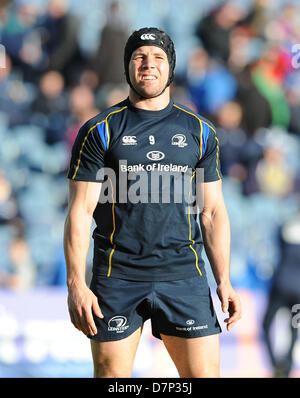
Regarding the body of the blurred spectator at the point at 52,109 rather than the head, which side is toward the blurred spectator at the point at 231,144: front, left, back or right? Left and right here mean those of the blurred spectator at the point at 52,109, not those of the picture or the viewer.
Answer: left

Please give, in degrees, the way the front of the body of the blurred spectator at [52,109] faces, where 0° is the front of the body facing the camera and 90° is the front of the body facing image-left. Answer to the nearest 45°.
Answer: approximately 0°

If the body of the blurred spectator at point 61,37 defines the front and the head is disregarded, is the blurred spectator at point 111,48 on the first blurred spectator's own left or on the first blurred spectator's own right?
on the first blurred spectator's own left

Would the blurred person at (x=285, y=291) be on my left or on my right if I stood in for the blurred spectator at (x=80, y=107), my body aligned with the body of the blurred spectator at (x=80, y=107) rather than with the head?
on my left

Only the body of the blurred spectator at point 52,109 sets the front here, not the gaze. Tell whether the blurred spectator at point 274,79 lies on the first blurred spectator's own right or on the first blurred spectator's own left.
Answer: on the first blurred spectator's own left

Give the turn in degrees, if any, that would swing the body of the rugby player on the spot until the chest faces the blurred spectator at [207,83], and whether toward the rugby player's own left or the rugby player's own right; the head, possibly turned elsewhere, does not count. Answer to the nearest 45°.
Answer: approximately 180°

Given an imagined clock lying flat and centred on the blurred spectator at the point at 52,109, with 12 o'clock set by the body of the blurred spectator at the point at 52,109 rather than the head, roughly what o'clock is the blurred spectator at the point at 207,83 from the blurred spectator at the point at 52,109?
the blurred spectator at the point at 207,83 is roughly at 9 o'clock from the blurred spectator at the point at 52,109.

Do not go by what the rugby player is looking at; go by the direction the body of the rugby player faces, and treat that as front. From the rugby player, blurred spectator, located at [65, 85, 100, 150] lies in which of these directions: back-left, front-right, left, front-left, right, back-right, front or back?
back

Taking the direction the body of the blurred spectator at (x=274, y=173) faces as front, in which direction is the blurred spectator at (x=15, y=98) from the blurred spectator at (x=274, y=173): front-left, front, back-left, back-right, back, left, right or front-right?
right
